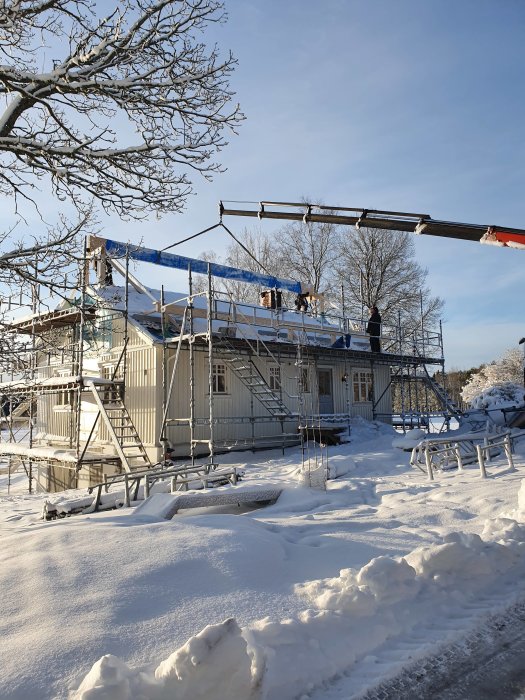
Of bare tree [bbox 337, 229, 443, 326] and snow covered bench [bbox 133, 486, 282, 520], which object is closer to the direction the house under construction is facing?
the snow covered bench

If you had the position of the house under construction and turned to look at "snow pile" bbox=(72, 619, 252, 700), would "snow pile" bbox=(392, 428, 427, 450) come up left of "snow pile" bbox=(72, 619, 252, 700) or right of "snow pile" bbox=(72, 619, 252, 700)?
left

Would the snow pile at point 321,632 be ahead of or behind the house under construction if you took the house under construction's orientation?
ahead

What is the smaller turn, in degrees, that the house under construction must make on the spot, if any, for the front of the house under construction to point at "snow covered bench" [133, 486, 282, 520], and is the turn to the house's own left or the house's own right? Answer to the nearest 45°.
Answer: approximately 45° to the house's own right

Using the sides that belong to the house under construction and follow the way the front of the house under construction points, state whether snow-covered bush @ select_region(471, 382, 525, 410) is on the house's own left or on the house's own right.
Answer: on the house's own left

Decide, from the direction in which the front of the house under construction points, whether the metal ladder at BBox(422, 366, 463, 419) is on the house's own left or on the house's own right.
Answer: on the house's own left

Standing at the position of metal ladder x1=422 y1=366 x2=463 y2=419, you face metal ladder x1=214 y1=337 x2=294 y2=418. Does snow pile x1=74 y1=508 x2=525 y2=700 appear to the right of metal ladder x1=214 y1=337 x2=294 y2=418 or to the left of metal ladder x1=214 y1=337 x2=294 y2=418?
left

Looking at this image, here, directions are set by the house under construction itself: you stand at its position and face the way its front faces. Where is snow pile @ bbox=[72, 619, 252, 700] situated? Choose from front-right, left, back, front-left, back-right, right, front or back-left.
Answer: front-right

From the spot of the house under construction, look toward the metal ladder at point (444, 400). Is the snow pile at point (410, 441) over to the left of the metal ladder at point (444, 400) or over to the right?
right

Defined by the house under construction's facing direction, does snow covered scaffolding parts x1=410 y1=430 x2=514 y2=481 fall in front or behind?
in front

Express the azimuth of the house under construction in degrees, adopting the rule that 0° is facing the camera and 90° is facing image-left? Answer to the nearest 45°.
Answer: approximately 315°
